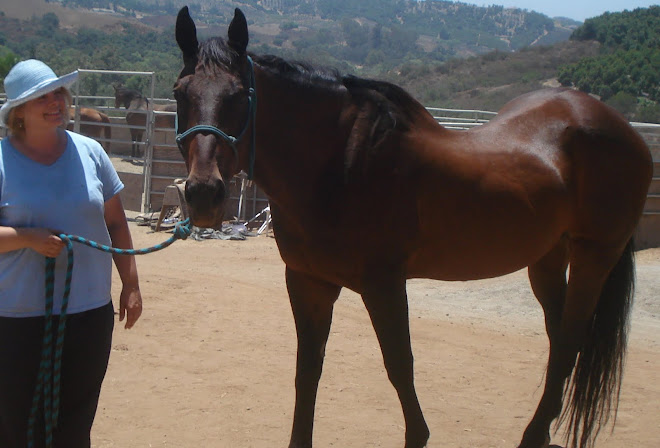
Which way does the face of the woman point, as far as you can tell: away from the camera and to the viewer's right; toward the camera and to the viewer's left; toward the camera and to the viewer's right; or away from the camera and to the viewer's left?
toward the camera and to the viewer's right

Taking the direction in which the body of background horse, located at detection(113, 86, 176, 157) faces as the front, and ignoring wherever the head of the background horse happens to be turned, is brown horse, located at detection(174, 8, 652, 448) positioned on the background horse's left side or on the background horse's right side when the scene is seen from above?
on the background horse's left side
